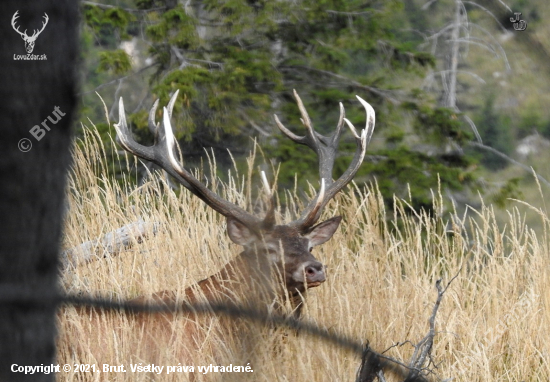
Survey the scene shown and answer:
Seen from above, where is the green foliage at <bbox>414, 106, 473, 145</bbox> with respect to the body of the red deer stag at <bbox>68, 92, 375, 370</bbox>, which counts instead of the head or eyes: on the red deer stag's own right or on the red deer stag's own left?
on the red deer stag's own left

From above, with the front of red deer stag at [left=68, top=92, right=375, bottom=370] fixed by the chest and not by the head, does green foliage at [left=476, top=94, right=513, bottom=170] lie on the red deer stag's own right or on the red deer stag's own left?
on the red deer stag's own left

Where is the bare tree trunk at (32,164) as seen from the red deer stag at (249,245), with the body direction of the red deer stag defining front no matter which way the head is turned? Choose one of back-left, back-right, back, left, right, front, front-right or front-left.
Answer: front-right

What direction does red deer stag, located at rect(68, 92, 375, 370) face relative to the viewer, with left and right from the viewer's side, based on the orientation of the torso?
facing the viewer and to the right of the viewer

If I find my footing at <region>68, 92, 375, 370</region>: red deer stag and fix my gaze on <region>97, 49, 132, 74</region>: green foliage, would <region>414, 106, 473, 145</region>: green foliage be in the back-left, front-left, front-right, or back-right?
front-right
